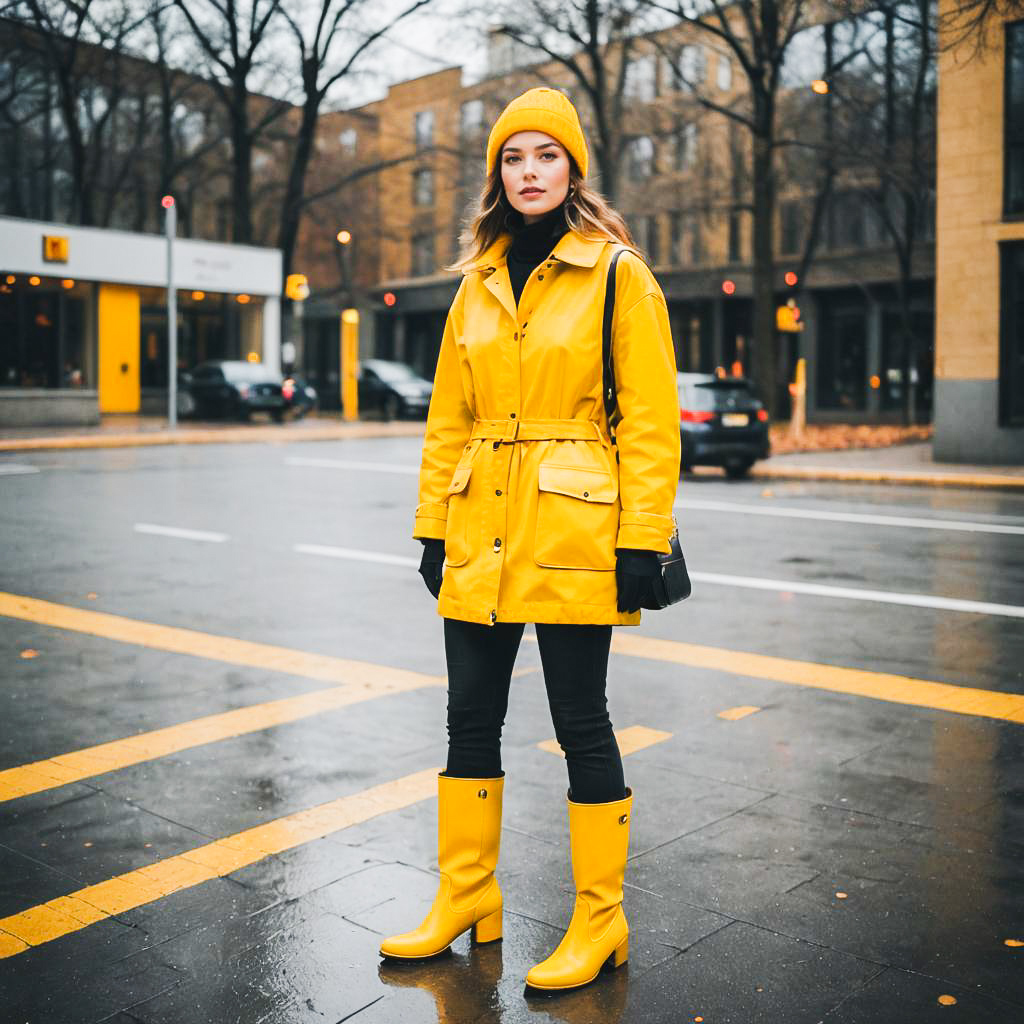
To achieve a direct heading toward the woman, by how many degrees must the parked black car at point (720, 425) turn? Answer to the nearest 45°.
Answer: approximately 135° to its left

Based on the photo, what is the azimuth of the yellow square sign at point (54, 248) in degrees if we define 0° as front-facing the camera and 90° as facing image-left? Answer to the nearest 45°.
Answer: approximately 0°

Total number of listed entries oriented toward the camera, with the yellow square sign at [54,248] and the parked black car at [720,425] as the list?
1

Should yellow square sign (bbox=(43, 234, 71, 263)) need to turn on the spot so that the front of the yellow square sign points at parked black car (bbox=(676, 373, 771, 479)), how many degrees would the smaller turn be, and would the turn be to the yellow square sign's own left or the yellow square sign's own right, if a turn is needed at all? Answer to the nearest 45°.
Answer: approximately 45° to the yellow square sign's own left

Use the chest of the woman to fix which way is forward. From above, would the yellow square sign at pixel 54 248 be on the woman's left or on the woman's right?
on the woman's right

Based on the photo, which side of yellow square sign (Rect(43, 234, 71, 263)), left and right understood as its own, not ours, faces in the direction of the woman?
front

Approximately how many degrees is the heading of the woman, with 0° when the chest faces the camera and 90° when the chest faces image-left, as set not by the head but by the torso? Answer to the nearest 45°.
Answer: approximately 45°

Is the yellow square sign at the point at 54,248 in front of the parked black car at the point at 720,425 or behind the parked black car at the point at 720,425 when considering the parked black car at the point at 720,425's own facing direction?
in front
